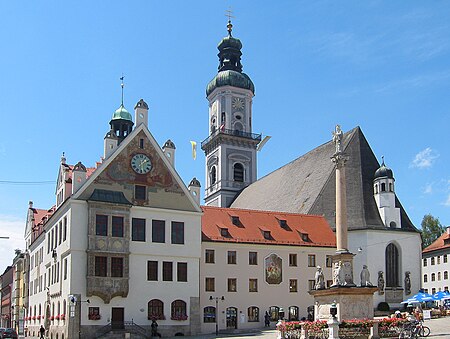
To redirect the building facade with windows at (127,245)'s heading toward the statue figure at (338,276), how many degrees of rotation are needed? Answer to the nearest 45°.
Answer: approximately 45° to its left

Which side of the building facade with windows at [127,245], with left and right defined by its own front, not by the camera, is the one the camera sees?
front

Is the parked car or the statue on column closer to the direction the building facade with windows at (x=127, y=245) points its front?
the statue on column

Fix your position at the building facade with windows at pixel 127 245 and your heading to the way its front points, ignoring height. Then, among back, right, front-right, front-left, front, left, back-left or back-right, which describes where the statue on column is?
front-left

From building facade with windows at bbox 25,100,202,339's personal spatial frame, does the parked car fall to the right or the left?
on its right

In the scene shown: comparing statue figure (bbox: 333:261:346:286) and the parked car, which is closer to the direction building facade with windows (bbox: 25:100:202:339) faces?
the statue figure
